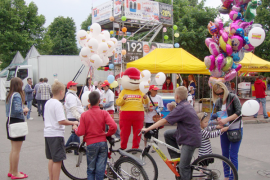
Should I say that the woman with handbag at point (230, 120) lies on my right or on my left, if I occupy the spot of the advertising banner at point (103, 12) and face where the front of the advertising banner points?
on my left

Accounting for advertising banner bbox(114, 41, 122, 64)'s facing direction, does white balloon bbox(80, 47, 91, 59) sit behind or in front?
in front

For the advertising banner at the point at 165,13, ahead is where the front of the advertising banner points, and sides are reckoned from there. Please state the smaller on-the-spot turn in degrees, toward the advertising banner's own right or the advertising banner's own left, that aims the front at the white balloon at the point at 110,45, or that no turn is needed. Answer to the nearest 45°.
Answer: approximately 45° to the advertising banner's own right

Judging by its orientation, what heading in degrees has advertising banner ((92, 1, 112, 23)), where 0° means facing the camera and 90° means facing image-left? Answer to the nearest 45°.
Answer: approximately 45°

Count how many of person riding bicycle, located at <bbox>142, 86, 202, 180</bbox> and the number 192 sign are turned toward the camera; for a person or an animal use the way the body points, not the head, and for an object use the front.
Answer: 1

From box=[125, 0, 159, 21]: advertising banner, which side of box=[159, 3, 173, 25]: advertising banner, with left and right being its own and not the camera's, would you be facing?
right

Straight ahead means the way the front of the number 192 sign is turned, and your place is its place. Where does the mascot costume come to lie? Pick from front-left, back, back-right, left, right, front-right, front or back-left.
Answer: front

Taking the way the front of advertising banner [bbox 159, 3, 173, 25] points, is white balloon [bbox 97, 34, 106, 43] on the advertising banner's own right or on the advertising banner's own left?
on the advertising banner's own right

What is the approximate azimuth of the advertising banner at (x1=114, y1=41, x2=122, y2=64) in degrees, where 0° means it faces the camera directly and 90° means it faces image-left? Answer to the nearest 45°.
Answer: approximately 45°

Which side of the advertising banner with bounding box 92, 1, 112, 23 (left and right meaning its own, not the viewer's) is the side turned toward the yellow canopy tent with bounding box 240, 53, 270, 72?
left
